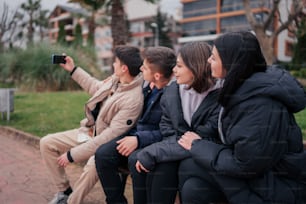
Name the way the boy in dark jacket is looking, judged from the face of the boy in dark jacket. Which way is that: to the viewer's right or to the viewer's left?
to the viewer's left

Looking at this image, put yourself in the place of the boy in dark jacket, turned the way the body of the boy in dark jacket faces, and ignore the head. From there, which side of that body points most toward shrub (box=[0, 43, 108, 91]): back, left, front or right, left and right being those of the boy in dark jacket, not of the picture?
right

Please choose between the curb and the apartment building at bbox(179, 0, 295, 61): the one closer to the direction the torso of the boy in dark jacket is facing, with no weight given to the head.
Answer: the curb

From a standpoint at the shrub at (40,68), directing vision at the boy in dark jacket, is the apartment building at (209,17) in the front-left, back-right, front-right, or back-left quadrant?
back-left

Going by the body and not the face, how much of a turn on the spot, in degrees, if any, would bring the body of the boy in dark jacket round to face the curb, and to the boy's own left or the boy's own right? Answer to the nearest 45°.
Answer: approximately 45° to the boy's own right

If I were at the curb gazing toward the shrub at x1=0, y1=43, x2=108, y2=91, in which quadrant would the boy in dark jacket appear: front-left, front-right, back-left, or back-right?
back-right
